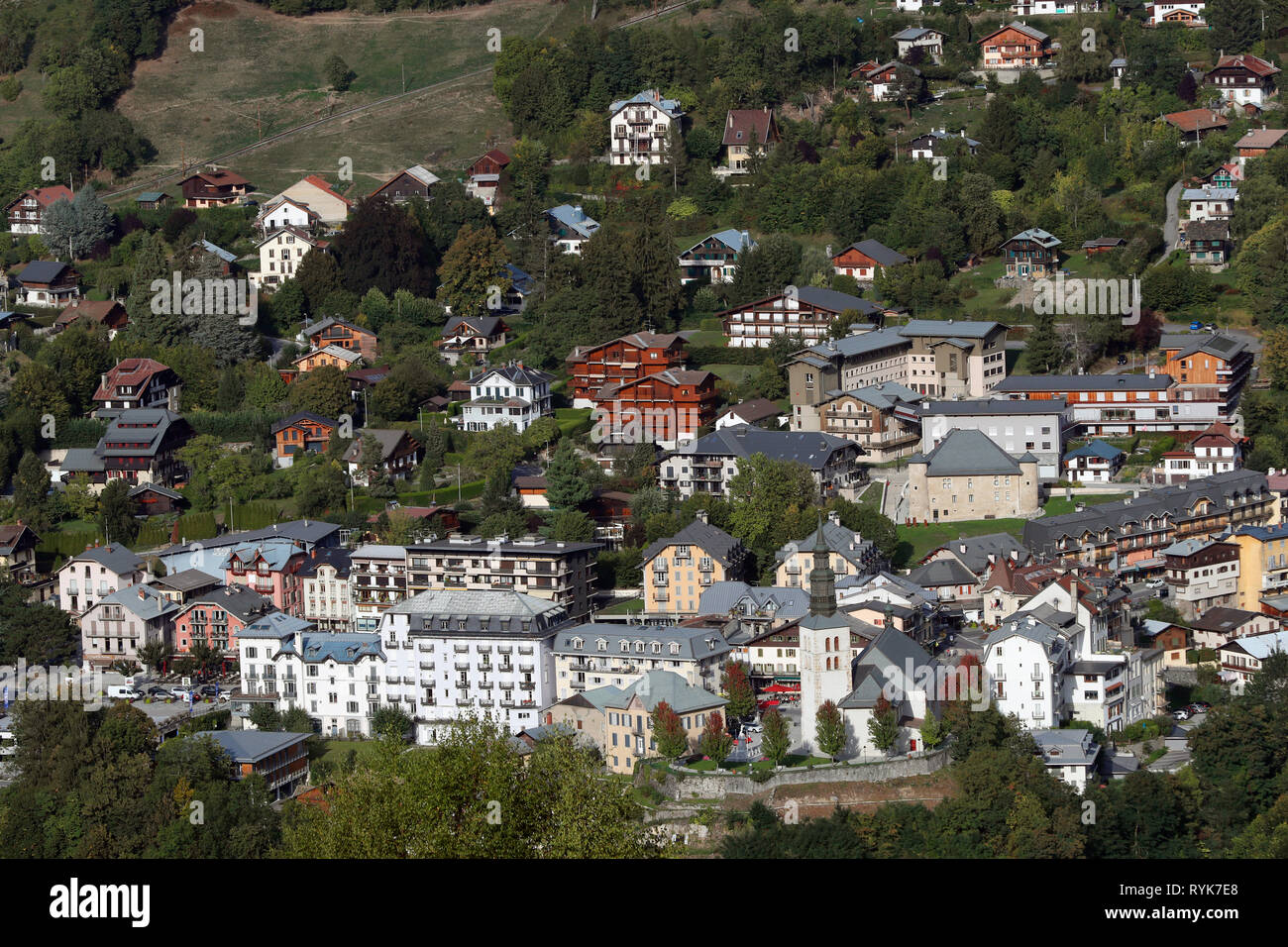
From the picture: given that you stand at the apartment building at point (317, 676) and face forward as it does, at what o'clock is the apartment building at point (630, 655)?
the apartment building at point (630, 655) is roughly at 10 o'clock from the apartment building at point (317, 676).

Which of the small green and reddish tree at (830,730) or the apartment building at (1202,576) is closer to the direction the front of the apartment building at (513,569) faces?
the small green and reddish tree

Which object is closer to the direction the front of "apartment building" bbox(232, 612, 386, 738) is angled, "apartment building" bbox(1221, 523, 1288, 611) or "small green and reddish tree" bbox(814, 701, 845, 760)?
the small green and reddish tree

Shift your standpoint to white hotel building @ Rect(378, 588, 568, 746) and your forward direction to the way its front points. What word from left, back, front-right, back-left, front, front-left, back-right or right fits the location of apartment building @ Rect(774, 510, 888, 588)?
left

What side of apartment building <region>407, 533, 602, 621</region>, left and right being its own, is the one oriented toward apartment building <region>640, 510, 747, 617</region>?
left

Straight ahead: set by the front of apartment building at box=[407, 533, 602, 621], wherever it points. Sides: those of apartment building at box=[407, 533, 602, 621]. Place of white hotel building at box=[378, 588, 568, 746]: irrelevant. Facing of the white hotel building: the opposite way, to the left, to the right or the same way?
the same way

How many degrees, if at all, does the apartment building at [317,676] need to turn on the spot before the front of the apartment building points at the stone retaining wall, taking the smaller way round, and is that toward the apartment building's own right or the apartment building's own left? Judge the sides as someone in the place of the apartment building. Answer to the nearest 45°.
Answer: approximately 45° to the apartment building's own left

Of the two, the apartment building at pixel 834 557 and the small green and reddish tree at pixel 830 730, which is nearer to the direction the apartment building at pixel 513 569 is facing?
the small green and reddish tree

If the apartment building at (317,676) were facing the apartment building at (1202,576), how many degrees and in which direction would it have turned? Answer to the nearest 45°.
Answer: approximately 90° to its left

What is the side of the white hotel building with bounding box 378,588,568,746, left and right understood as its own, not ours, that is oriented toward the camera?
front

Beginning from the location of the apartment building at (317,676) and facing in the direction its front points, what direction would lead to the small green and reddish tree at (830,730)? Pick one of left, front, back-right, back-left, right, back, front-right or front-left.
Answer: front-left

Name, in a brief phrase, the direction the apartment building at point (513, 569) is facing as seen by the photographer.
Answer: facing the viewer

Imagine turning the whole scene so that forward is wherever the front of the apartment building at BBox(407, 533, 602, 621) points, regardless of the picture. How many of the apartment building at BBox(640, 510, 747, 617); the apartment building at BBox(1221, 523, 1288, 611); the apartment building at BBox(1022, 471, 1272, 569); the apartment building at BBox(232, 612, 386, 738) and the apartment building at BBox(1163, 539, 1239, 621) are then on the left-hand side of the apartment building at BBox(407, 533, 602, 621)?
4

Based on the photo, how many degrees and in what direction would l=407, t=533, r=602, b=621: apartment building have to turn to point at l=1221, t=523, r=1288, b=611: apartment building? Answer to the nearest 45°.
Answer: approximately 90° to its left

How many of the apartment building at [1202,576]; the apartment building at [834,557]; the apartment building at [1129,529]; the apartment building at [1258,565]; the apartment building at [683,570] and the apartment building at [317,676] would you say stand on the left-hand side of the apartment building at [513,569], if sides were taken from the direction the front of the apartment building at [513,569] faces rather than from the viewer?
5

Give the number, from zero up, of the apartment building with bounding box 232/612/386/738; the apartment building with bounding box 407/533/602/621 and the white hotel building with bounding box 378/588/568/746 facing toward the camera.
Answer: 3

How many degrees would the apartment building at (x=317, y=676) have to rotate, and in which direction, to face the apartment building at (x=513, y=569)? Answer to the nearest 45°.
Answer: approximately 90° to its left

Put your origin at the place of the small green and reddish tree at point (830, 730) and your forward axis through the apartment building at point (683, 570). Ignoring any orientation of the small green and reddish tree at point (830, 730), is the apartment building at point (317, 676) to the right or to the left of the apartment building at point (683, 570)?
left
